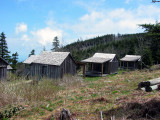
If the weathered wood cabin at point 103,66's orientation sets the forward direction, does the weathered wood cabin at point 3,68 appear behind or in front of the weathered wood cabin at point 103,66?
in front

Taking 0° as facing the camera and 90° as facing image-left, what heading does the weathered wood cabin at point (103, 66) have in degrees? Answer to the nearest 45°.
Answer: approximately 45°

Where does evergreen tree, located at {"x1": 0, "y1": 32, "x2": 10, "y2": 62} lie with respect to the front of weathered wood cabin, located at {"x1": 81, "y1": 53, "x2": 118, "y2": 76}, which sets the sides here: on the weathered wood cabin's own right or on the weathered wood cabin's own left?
on the weathered wood cabin's own right

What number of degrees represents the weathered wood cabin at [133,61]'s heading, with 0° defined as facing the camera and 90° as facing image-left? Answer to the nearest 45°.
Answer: approximately 45°

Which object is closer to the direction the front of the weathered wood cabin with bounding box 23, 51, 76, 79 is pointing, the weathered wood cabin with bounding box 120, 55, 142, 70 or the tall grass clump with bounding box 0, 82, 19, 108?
the tall grass clump

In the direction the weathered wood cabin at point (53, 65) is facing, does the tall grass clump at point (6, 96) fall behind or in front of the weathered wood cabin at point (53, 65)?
in front

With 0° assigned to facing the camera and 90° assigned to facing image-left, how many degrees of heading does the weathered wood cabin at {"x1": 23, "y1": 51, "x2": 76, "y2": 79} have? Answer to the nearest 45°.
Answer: approximately 45°
